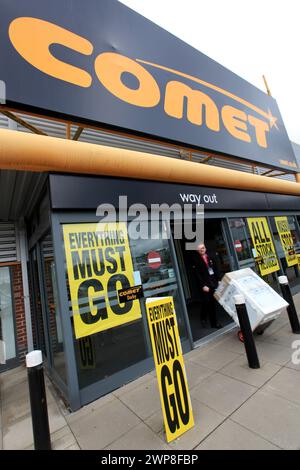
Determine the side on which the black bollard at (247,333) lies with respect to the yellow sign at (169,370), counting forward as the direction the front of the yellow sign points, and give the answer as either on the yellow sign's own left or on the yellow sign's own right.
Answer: on the yellow sign's own left

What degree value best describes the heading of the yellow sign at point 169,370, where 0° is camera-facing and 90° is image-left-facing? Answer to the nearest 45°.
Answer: approximately 315°

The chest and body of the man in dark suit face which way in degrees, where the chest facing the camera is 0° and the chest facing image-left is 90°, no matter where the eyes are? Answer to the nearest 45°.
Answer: approximately 0°

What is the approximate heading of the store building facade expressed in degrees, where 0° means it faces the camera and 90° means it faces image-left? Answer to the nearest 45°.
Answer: approximately 315°
